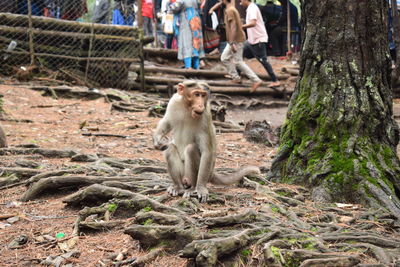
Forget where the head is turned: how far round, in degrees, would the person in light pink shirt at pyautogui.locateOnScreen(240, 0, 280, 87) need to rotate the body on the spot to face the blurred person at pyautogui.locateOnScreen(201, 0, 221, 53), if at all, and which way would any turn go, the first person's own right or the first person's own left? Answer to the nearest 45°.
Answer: approximately 45° to the first person's own right

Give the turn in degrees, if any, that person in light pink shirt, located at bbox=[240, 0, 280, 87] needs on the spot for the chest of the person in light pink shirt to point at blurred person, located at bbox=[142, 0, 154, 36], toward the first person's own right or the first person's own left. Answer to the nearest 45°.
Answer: approximately 45° to the first person's own right

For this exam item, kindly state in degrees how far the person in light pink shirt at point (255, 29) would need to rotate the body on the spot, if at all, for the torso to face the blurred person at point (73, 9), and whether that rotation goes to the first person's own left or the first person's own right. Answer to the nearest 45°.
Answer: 0° — they already face them

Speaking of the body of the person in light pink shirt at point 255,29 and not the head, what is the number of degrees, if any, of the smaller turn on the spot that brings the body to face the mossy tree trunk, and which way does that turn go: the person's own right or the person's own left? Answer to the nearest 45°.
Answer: approximately 90° to the person's own left

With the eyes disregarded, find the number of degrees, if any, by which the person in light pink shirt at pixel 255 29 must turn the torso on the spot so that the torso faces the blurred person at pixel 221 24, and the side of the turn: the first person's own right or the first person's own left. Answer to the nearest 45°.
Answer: approximately 45° to the first person's own right

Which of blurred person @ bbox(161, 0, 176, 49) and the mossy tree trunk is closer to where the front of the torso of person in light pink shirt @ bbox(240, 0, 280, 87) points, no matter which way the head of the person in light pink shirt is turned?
the blurred person

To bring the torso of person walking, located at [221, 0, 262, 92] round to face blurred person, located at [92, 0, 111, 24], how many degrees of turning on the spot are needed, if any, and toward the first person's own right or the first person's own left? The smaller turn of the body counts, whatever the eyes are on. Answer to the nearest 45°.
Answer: approximately 45° to the first person's own right

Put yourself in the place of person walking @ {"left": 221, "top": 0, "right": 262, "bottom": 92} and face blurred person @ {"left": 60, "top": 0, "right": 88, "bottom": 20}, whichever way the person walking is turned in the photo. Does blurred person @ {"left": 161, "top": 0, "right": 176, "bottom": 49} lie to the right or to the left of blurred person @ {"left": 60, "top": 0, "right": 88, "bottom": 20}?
right

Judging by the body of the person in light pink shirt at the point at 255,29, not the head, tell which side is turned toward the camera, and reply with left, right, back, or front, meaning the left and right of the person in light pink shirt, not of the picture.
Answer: left

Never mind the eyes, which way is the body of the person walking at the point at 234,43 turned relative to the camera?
to the viewer's left

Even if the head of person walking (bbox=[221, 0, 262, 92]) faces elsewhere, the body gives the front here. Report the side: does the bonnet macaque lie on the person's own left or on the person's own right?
on the person's own left

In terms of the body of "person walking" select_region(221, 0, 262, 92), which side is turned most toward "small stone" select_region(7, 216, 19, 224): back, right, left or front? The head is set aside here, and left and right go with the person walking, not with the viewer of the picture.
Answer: left
